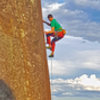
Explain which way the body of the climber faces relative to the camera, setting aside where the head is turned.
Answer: to the viewer's left
